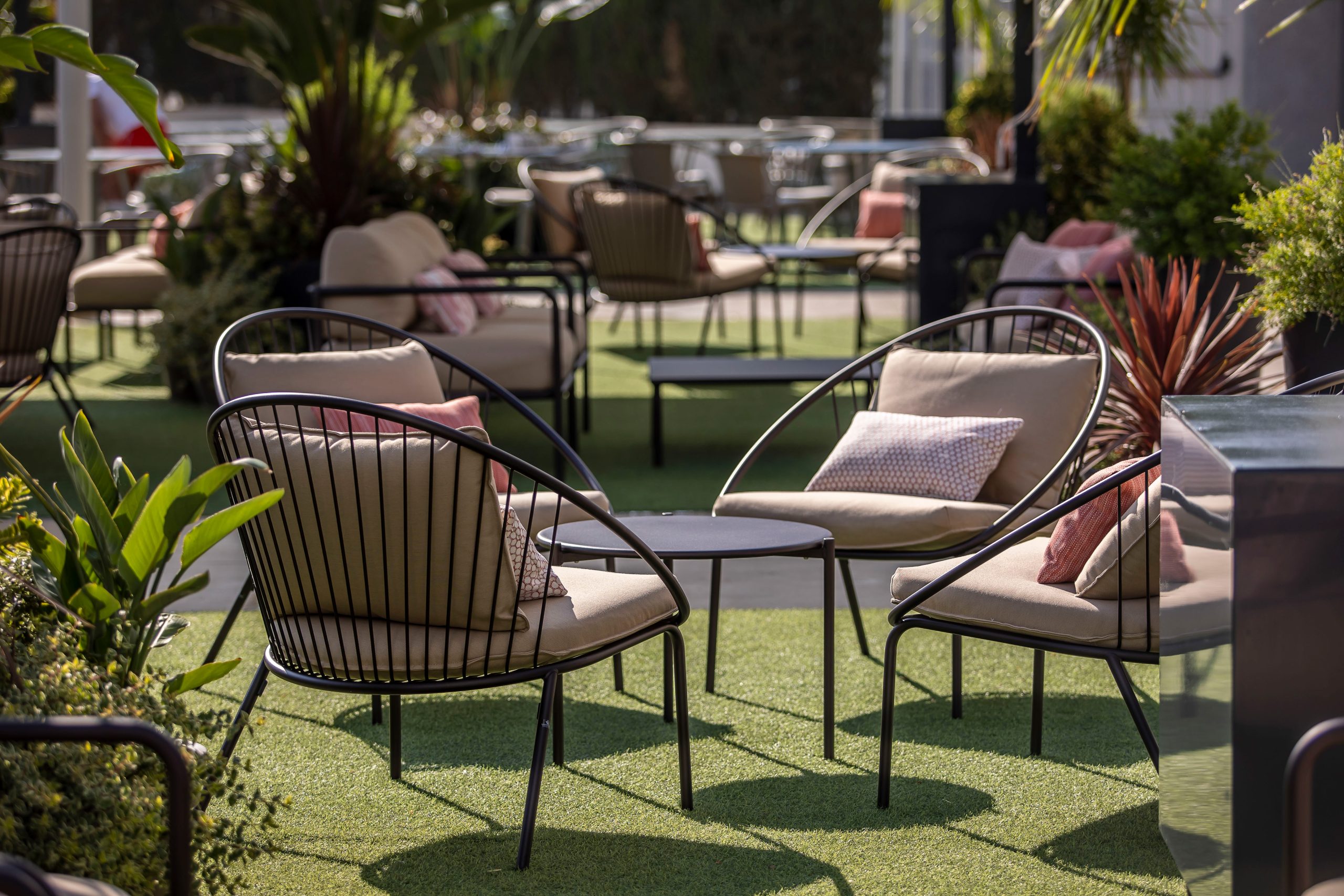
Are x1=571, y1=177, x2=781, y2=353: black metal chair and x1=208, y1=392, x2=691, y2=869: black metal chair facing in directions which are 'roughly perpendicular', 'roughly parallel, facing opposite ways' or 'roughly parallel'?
roughly parallel

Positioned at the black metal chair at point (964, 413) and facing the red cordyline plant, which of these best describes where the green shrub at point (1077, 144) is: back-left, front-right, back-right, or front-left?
front-left

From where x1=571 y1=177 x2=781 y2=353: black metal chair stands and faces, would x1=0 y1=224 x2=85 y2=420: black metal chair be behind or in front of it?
behind

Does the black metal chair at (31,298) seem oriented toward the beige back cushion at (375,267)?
no

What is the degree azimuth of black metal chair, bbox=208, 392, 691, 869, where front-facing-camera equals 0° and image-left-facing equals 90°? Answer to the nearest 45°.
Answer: approximately 225°

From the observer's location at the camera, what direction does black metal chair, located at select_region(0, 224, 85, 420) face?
facing away from the viewer and to the left of the viewer

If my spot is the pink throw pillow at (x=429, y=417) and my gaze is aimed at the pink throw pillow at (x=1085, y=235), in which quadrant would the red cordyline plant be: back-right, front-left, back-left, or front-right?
front-right

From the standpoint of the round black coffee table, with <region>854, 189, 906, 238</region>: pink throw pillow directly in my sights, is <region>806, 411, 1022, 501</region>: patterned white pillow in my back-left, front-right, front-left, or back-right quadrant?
front-right

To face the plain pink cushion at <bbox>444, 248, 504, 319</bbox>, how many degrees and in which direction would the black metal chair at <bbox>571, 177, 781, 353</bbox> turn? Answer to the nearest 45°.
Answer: approximately 180°

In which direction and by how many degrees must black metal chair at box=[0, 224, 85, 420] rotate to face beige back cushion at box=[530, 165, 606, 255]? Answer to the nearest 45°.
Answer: approximately 90° to its right

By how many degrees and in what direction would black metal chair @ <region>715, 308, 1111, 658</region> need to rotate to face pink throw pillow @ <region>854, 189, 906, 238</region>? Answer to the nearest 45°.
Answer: approximately 135° to its right

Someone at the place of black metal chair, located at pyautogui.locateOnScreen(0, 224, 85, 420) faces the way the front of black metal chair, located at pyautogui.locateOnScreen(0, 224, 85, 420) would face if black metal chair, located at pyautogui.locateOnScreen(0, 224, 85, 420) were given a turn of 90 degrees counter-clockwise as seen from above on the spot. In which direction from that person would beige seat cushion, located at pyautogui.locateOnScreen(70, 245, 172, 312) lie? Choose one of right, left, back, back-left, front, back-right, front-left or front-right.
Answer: back-right

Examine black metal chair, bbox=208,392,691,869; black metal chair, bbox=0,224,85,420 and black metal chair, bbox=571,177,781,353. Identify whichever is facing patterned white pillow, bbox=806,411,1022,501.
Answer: black metal chair, bbox=208,392,691,869

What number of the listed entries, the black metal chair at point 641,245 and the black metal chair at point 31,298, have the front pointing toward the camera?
0

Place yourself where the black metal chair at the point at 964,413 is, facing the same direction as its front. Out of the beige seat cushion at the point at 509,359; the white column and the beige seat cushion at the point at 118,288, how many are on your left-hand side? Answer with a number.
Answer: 0
